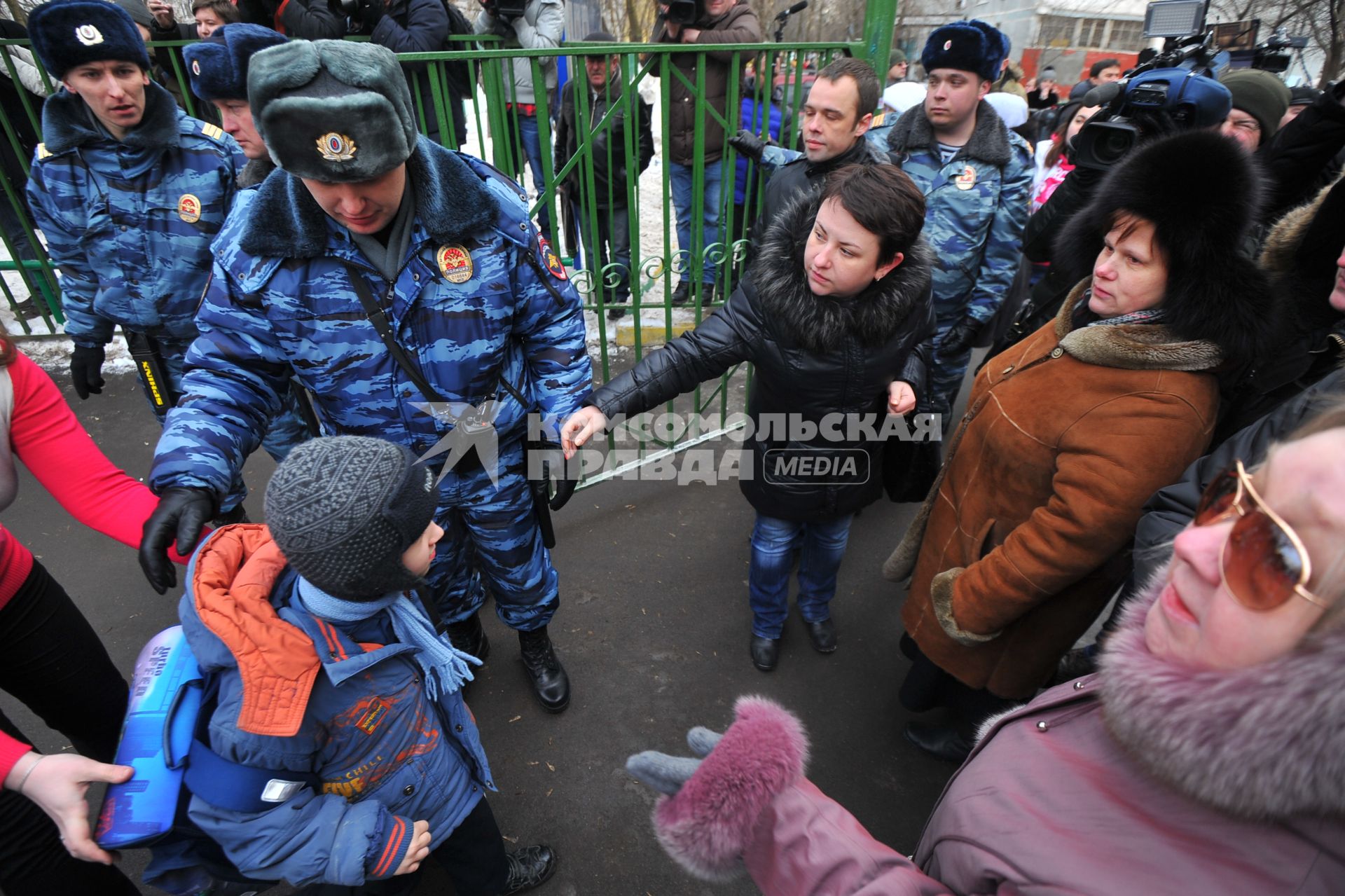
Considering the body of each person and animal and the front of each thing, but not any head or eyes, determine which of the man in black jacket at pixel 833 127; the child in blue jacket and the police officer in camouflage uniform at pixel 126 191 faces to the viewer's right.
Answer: the child in blue jacket

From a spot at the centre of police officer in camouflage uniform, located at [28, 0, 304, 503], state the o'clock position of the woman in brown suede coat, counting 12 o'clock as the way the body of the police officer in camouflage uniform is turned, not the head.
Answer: The woman in brown suede coat is roughly at 11 o'clock from the police officer in camouflage uniform.

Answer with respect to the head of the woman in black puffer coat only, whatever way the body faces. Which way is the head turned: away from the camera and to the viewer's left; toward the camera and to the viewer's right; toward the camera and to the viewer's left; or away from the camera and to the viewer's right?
toward the camera and to the viewer's left

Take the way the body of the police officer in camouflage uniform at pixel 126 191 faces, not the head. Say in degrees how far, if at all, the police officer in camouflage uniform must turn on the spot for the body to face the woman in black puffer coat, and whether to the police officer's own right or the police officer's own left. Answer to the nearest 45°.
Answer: approximately 45° to the police officer's own left

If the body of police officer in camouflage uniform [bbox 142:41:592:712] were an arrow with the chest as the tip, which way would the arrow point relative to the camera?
toward the camera

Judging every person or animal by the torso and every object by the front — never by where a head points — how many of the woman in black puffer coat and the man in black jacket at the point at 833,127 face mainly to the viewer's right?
0

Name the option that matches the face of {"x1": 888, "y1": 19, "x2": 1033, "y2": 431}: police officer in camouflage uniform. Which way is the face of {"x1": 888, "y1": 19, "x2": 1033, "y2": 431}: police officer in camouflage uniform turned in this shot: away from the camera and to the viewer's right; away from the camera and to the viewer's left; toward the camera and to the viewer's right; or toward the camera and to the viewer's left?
toward the camera and to the viewer's left

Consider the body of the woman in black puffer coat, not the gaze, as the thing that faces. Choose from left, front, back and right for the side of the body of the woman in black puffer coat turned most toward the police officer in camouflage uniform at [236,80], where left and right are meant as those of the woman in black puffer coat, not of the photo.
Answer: right

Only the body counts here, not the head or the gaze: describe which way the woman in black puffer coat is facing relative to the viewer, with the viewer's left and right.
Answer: facing the viewer

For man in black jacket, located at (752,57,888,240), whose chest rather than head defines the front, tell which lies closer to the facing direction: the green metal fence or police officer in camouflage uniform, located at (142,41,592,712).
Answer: the police officer in camouflage uniform

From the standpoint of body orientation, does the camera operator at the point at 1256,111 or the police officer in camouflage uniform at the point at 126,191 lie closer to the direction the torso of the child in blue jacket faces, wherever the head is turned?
the camera operator

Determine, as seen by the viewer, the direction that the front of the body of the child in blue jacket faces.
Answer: to the viewer's right

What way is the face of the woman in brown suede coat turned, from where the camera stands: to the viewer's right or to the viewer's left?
to the viewer's left

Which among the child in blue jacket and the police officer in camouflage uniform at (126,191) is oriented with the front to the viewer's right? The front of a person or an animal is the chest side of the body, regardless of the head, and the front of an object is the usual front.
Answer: the child in blue jacket

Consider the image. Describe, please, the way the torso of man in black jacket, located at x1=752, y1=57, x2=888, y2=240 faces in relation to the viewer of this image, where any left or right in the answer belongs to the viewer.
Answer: facing the viewer and to the left of the viewer
